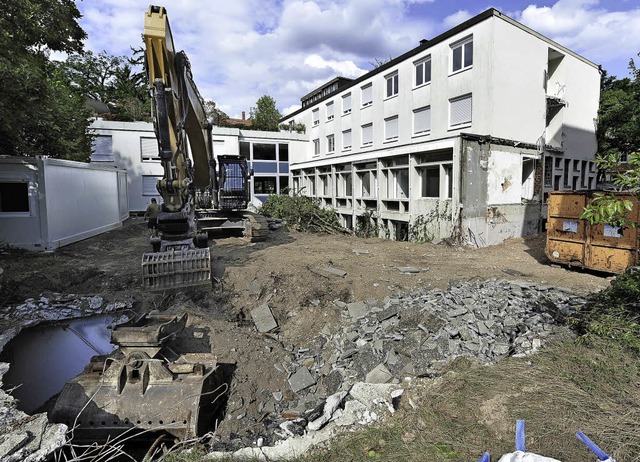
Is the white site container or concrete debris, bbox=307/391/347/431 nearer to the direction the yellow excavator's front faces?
the concrete debris

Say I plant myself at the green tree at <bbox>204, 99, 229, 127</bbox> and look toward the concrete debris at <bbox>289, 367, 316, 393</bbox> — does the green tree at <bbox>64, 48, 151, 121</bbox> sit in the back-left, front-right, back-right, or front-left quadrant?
front-right

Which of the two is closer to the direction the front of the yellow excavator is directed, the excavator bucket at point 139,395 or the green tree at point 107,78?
the excavator bucket

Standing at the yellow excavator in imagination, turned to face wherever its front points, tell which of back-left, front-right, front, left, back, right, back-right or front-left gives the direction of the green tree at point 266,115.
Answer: back

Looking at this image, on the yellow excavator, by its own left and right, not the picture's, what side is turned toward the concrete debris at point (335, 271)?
left

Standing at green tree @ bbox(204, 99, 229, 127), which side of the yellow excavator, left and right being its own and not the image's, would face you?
back

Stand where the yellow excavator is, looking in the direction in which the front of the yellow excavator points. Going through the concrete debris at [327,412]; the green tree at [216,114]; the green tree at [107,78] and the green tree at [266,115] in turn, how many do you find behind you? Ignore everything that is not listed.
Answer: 3

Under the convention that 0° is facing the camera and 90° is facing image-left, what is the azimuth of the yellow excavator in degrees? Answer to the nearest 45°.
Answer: approximately 0°

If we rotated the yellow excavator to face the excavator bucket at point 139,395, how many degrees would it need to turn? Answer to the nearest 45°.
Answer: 0° — it already faces it

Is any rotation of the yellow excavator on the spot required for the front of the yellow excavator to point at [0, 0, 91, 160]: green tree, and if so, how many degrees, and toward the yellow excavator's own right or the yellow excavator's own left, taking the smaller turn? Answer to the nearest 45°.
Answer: approximately 135° to the yellow excavator's own right

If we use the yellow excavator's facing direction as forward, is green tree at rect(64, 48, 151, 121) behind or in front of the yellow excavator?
behind

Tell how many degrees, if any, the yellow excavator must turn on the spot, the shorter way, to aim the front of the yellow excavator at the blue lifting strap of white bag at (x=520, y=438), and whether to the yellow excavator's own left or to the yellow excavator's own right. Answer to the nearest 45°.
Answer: approximately 45° to the yellow excavator's own left

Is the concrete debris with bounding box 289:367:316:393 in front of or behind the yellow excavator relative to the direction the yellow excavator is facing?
in front
